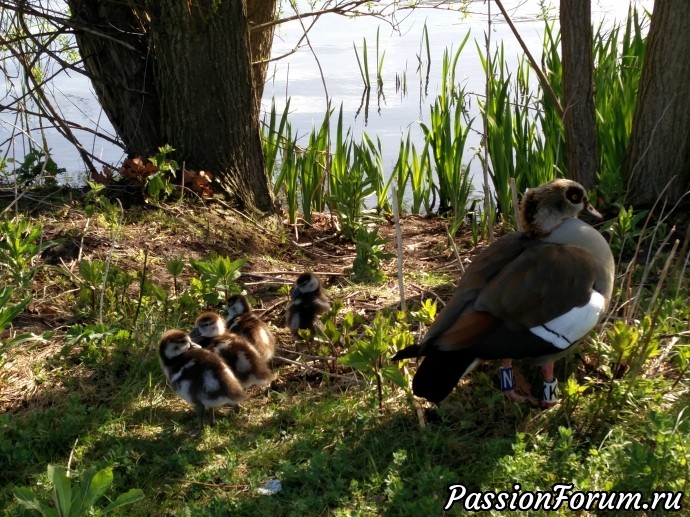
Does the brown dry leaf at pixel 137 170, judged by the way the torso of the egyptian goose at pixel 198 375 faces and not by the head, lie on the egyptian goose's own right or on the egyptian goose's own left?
on the egyptian goose's own right

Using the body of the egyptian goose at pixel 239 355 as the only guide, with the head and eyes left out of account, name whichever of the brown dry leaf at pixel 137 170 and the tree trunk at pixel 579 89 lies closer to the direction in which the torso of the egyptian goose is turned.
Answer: the brown dry leaf

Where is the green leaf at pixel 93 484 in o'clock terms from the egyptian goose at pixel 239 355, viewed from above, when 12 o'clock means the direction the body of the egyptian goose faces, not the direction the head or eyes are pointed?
The green leaf is roughly at 10 o'clock from the egyptian goose.

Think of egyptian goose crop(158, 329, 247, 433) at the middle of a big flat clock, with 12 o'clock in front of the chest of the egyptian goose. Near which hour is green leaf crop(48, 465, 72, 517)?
The green leaf is roughly at 10 o'clock from the egyptian goose.

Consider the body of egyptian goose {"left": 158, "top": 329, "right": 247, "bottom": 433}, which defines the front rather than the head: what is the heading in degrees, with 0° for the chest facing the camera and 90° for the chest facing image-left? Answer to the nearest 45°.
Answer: approximately 90°

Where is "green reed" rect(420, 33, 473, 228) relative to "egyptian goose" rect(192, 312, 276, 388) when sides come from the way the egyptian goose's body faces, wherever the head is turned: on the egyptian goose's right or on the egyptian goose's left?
on the egyptian goose's right

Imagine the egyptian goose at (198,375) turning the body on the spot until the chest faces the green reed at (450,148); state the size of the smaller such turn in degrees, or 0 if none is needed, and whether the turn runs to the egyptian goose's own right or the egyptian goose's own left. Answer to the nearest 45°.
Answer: approximately 135° to the egyptian goose's own right

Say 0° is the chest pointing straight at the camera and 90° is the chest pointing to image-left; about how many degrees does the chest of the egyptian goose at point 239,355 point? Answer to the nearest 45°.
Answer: approximately 90°
